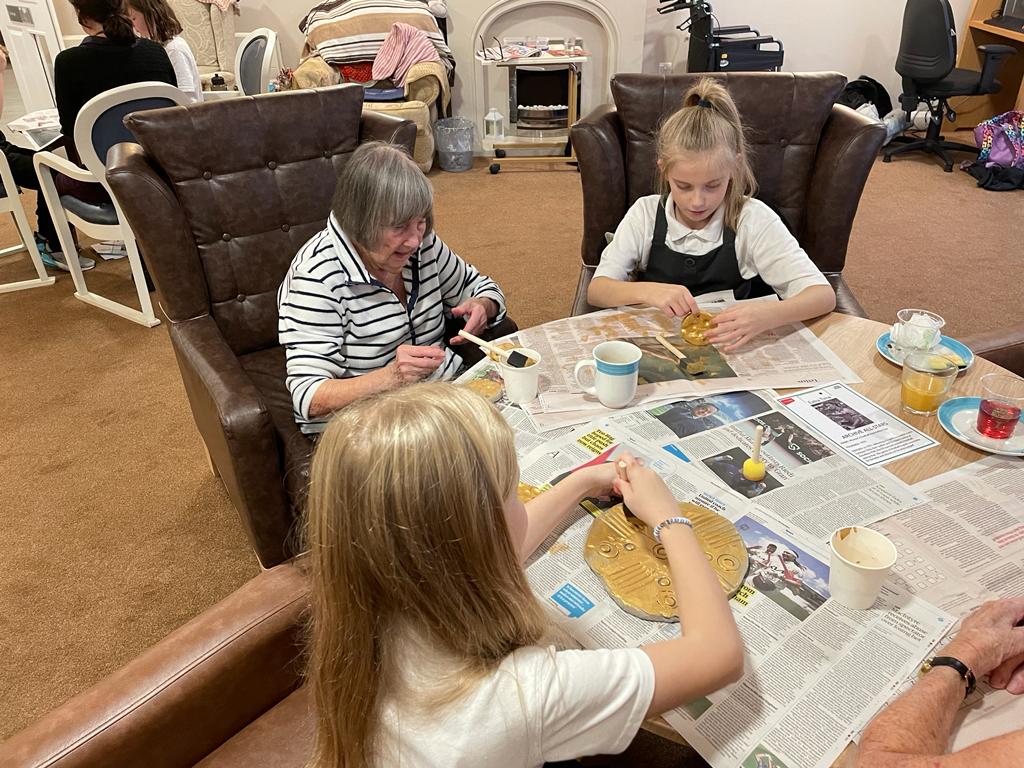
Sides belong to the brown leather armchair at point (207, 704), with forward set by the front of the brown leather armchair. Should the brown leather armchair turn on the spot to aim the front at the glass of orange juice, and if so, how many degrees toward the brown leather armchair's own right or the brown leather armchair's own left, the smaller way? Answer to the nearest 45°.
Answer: approximately 45° to the brown leather armchair's own right

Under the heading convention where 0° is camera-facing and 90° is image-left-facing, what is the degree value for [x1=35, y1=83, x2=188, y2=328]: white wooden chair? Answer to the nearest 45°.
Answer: approximately 135°

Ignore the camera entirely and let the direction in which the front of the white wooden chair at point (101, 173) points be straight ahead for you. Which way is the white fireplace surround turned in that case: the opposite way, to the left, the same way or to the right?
to the left

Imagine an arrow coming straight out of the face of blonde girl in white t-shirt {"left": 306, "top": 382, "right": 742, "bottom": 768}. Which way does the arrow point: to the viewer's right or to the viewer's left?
to the viewer's right

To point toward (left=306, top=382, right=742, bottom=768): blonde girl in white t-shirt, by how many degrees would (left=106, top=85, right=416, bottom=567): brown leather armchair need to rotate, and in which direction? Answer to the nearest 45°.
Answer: approximately 45° to its right

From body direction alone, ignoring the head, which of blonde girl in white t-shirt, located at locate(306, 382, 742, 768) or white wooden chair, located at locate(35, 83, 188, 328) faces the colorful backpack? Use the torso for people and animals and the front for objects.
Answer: the blonde girl in white t-shirt

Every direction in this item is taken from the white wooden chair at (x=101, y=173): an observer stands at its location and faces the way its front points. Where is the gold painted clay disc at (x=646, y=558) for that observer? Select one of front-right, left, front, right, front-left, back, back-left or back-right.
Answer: back-left

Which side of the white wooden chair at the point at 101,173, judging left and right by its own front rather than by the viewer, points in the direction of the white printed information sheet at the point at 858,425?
back

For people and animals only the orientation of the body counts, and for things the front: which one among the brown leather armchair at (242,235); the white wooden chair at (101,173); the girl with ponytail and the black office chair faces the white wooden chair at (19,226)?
the white wooden chair at (101,173)

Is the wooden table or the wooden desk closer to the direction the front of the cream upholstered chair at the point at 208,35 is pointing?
the wooden table

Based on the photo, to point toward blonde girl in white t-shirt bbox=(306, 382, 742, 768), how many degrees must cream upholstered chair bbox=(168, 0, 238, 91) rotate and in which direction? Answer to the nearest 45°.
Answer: approximately 45° to its left

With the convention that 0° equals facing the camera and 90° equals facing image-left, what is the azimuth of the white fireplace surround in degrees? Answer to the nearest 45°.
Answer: approximately 0°
